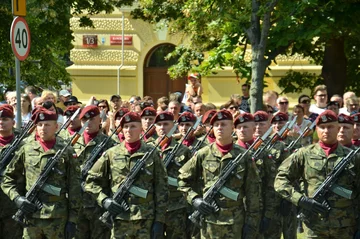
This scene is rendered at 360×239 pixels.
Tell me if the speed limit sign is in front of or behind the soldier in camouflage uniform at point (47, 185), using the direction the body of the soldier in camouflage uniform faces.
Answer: behind

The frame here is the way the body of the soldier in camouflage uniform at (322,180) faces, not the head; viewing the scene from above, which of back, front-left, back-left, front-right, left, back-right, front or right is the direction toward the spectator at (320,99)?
back

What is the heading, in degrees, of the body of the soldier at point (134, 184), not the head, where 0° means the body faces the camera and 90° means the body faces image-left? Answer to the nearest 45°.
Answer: approximately 0°

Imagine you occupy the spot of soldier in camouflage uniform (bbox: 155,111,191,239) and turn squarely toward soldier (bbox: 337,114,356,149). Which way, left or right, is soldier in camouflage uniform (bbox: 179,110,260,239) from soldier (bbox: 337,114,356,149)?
right

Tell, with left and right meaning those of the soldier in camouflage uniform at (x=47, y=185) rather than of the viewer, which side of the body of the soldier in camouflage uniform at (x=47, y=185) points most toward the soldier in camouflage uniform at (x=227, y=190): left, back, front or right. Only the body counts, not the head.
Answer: left

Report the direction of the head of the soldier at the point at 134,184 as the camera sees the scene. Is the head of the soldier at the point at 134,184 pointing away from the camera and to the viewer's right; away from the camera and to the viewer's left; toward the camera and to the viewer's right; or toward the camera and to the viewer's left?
toward the camera and to the viewer's left
